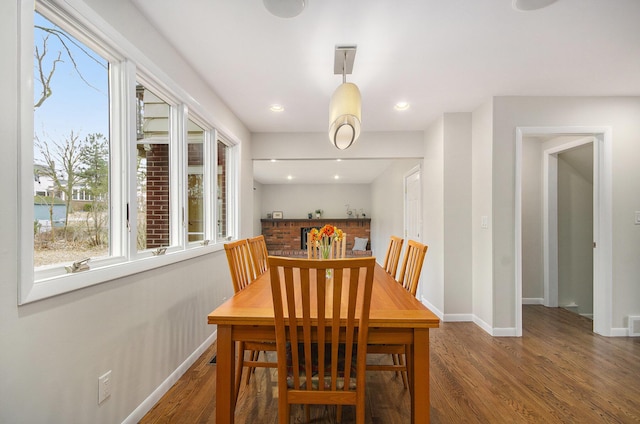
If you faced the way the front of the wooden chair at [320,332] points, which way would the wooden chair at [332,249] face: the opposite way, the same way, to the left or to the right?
the opposite way

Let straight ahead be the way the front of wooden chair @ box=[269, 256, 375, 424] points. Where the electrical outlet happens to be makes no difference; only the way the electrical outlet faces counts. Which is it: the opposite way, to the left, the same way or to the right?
to the right

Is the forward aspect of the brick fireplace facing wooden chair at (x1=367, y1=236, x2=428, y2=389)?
yes

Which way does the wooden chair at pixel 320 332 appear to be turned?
away from the camera

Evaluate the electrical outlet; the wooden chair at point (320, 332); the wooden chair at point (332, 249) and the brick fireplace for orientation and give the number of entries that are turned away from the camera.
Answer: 1

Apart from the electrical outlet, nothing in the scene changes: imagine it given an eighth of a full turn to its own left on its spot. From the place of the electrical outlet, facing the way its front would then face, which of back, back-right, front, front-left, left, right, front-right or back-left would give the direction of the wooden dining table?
front-right

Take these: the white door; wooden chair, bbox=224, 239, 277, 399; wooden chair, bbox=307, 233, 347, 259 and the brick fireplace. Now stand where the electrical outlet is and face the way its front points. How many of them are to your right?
0

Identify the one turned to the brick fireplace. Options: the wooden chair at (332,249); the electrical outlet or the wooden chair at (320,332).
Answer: the wooden chair at (320,332)

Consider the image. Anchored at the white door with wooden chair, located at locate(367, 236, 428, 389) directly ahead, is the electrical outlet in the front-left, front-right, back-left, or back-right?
front-right

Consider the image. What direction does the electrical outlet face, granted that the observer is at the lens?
facing the viewer and to the right of the viewer

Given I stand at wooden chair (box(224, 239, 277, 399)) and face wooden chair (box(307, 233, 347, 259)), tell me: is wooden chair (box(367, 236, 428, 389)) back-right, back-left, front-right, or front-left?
front-right

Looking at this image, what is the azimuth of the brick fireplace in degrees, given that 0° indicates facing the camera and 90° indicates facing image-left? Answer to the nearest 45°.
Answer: approximately 0°

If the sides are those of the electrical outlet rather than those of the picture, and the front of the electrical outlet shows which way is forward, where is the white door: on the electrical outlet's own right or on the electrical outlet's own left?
on the electrical outlet's own left

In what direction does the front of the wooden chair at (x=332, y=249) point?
toward the camera
